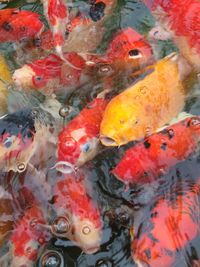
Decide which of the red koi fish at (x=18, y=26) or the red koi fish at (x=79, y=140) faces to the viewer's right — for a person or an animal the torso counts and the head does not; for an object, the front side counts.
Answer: the red koi fish at (x=18, y=26)

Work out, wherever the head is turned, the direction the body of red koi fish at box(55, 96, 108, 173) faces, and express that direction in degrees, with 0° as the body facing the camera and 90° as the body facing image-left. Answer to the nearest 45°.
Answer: approximately 45°

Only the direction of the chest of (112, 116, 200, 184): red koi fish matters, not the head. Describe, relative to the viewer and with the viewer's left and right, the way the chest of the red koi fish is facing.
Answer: facing the viewer and to the left of the viewer

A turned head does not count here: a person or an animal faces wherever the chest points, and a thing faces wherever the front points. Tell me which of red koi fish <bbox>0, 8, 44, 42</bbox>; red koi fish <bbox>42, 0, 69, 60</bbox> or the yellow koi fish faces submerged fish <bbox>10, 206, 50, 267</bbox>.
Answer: the yellow koi fish

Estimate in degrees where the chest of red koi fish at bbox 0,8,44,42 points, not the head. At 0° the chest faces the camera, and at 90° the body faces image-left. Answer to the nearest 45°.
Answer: approximately 270°

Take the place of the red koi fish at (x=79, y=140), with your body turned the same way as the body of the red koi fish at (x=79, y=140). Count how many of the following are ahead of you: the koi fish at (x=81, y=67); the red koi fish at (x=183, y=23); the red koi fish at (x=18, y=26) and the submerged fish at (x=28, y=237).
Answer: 1

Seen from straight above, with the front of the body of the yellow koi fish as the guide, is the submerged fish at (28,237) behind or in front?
in front

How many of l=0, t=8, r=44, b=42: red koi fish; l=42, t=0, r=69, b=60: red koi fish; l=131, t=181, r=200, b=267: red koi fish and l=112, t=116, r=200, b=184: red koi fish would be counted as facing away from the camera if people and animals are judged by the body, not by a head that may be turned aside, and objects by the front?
1
